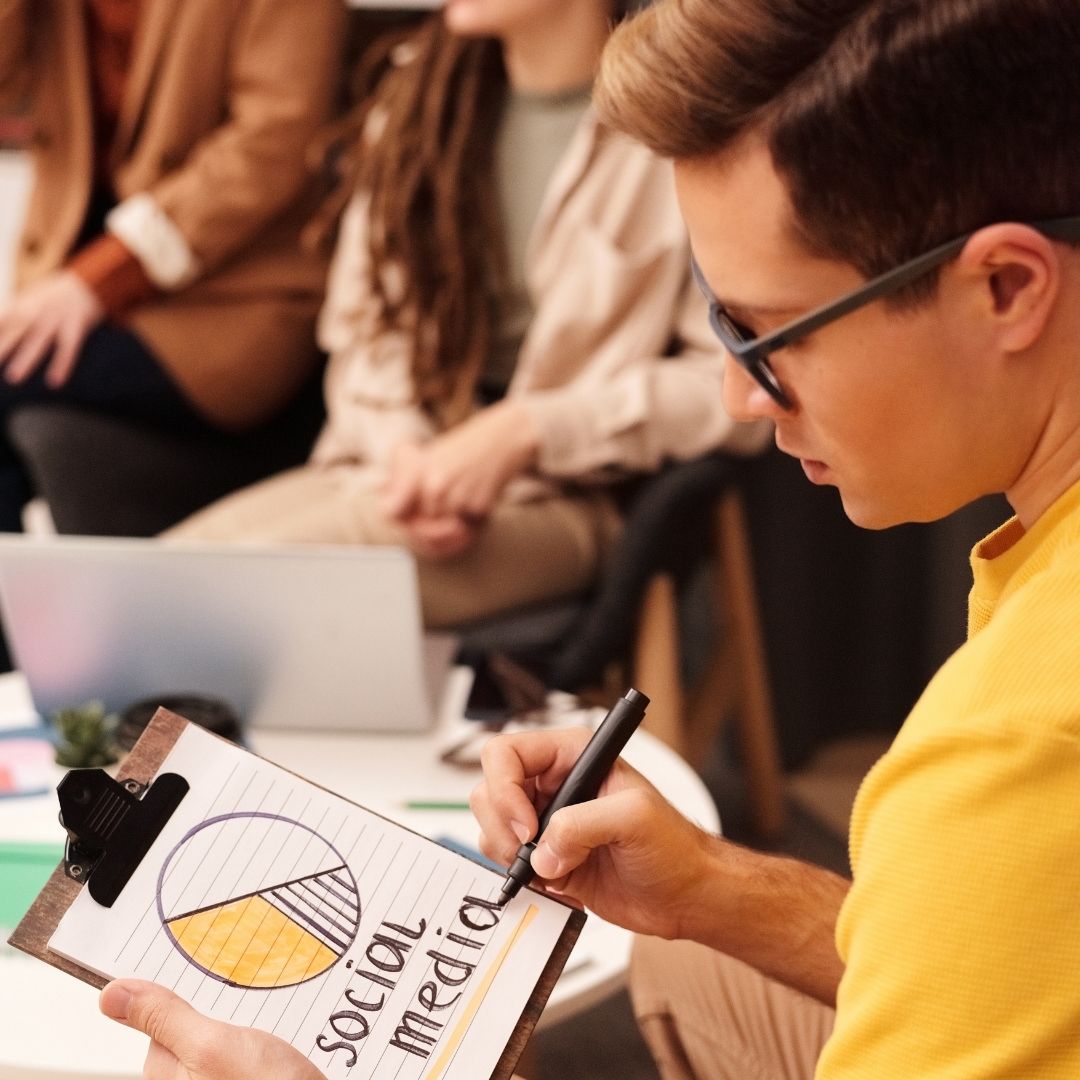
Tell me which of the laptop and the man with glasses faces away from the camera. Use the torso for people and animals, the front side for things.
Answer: the laptop

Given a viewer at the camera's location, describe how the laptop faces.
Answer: facing away from the viewer

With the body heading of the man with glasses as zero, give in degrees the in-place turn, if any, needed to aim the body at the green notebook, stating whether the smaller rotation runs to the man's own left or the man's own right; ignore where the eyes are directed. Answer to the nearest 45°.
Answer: approximately 45° to the man's own right

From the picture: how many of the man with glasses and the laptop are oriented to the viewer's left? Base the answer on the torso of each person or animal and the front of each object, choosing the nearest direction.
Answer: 1

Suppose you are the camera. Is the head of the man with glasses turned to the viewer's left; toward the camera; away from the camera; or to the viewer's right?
to the viewer's left

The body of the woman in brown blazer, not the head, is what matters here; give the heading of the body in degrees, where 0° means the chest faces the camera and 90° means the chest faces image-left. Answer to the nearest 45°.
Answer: approximately 45°

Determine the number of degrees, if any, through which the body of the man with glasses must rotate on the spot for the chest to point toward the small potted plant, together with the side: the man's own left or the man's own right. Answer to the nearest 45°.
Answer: approximately 45° to the man's own right

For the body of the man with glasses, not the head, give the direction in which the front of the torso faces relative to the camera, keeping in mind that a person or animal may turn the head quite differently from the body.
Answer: to the viewer's left

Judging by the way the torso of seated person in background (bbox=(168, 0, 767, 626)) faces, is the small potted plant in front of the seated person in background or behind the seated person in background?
in front

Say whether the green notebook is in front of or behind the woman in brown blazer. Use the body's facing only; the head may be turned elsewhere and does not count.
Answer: in front

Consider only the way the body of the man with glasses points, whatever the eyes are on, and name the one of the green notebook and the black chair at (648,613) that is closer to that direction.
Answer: the green notebook

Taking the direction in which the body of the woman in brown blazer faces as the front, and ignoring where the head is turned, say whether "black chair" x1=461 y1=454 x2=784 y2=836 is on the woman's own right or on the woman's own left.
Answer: on the woman's own left
